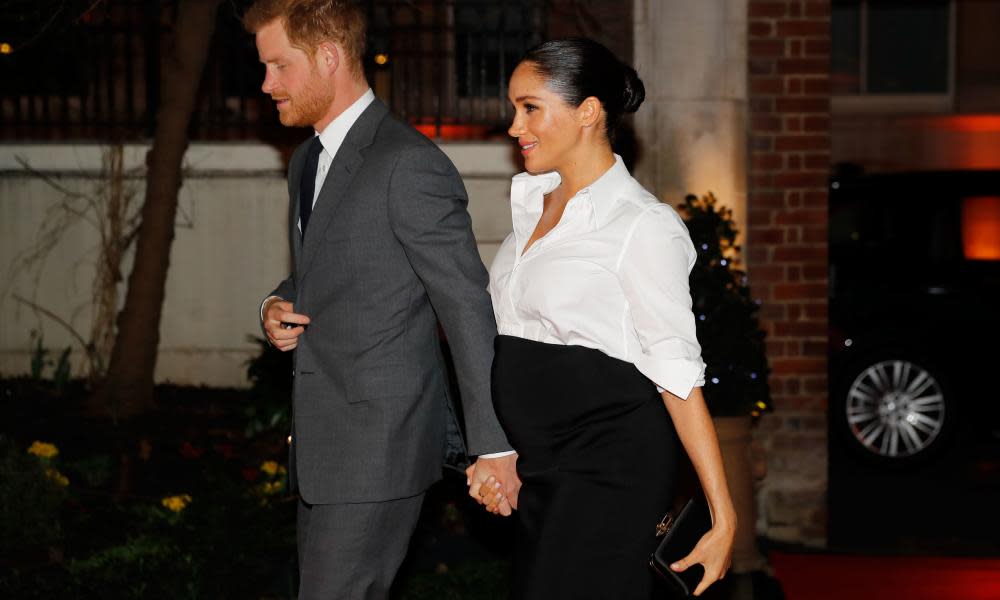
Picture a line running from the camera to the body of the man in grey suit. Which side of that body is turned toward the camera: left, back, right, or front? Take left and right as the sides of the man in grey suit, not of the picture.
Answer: left

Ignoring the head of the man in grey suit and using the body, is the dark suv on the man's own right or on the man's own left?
on the man's own right

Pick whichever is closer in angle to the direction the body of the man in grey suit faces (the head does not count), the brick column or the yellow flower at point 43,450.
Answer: the yellow flower

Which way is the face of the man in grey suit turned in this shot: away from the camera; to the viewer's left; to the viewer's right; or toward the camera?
to the viewer's left

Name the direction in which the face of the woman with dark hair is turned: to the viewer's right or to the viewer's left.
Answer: to the viewer's left
